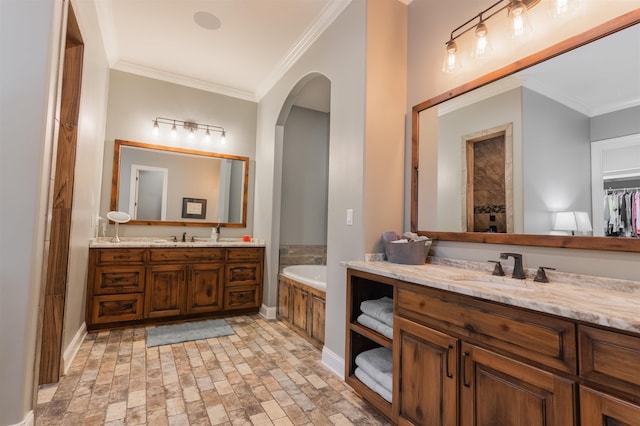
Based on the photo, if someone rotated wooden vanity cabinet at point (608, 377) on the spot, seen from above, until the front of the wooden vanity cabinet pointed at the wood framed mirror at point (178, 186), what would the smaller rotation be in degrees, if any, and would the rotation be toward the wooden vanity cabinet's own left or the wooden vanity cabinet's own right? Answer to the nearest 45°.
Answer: approximately 45° to the wooden vanity cabinet's own right

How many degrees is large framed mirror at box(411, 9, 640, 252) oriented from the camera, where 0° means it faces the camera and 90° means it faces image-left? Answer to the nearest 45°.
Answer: approximately 45°

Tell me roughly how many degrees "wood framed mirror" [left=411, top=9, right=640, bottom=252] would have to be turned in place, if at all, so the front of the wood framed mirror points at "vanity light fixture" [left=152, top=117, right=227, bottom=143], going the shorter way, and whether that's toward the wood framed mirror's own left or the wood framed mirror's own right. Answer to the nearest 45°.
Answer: approximately 45° to the wood framed mirror's own right

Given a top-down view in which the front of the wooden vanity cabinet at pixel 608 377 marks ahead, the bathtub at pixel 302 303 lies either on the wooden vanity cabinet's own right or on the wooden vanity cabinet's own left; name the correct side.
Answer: on the wooden vanity cabinet's own right
